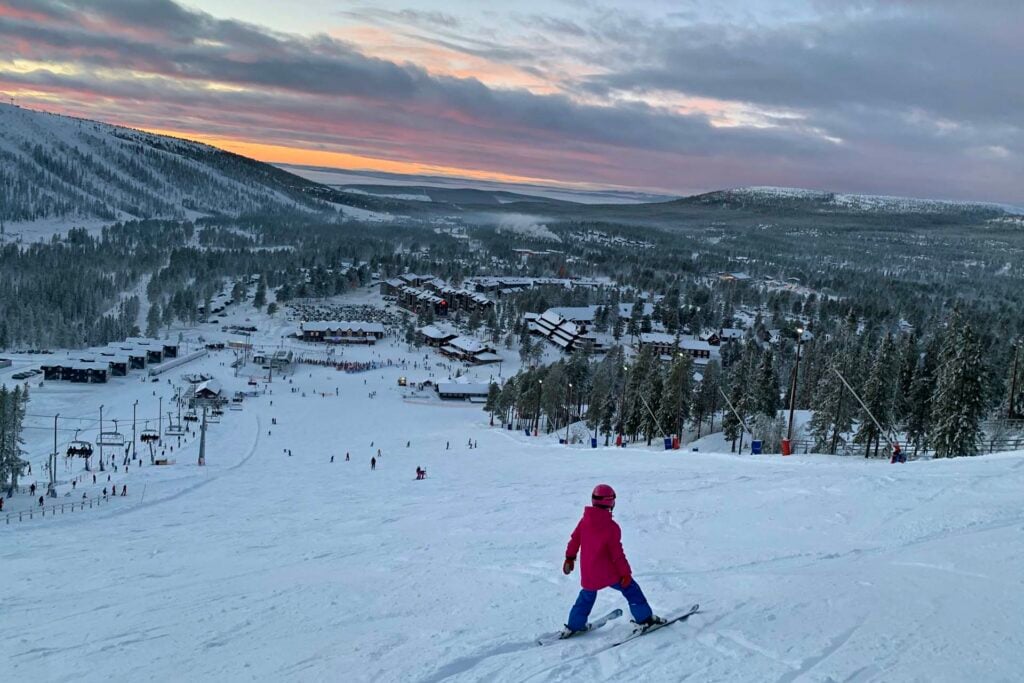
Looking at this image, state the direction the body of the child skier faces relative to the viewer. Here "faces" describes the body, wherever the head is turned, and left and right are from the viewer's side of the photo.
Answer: facing away from the viewer and to the right of the viewer

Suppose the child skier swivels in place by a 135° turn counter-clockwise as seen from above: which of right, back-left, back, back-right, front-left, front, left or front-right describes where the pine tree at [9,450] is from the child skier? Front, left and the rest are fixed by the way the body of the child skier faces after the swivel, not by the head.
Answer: front-right

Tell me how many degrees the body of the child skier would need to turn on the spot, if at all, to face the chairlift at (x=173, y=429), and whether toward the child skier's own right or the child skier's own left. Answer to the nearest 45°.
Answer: approximately 90° to the child skier's own left

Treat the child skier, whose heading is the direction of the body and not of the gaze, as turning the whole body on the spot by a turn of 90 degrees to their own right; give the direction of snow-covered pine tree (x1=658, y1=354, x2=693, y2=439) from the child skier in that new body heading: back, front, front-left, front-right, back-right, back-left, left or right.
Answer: back-left

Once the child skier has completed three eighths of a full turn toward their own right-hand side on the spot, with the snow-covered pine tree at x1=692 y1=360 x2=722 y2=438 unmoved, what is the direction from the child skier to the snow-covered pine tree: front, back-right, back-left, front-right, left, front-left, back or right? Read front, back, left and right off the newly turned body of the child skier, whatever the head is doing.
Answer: back

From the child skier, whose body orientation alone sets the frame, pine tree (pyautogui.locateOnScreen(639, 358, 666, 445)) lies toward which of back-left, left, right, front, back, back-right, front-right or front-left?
front-left

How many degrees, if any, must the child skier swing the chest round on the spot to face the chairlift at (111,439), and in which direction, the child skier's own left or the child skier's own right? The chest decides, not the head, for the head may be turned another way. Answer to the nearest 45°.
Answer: approximately 90° to the child skier's own left

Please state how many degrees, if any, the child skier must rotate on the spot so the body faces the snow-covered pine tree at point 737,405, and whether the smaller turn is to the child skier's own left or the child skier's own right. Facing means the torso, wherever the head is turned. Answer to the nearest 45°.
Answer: approximately 45° to the child skier's own left

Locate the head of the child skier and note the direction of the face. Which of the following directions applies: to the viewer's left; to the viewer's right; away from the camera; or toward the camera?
away from the camera

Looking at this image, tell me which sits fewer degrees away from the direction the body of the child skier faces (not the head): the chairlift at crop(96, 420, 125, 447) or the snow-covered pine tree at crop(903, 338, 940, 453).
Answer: the snow-covered pine tree

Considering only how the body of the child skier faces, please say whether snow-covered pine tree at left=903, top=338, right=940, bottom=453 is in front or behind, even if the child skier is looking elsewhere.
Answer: in front
